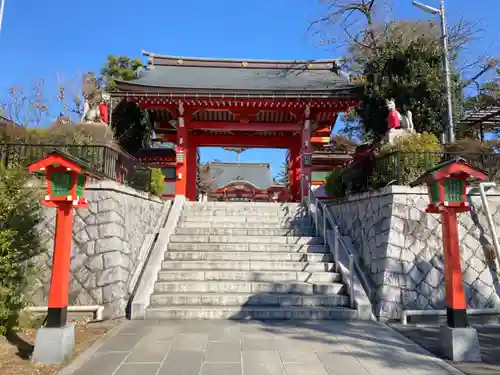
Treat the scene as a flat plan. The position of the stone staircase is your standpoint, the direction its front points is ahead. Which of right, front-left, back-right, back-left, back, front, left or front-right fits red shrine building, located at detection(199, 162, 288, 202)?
back

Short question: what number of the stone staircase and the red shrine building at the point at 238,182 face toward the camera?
2

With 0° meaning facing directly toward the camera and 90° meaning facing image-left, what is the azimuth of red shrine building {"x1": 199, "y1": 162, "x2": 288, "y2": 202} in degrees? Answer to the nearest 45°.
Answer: approximately 0°

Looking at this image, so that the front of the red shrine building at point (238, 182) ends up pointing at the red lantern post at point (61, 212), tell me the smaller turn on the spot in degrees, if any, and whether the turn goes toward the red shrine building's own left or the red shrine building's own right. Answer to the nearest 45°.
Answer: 0° — it already faces it

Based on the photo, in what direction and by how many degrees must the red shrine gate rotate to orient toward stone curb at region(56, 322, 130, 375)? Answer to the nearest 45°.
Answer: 0° — it already faces it

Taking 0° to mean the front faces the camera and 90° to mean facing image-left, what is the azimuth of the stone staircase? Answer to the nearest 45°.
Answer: approximately 0°

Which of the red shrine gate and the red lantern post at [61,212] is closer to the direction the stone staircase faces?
the red lantern post

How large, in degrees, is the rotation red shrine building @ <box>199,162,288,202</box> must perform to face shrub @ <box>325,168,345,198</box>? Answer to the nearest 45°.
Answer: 0° — it already faces it

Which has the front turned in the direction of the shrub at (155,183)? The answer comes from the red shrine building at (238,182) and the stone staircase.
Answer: the red shrine building

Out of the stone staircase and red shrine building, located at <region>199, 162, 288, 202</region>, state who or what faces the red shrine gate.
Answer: the red shrine building
